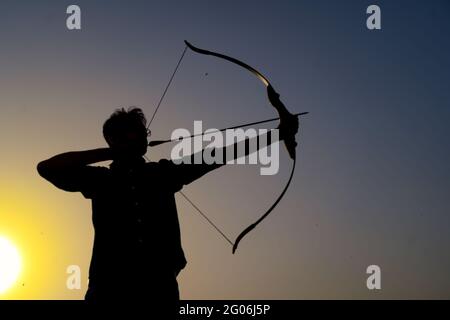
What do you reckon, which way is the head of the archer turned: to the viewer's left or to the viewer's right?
to the viewer's right

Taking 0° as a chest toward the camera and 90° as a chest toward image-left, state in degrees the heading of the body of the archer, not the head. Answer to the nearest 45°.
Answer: approximately 0°
